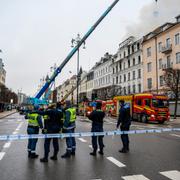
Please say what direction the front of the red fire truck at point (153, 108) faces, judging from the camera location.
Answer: facing the viewer and to the right of the viewer

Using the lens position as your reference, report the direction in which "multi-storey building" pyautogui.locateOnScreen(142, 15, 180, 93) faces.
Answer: facing the viewer and to the left of the viewer

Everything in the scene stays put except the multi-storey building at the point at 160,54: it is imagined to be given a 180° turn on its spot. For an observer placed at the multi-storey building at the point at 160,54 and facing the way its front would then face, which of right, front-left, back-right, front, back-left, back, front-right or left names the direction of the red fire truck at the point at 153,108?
back-right

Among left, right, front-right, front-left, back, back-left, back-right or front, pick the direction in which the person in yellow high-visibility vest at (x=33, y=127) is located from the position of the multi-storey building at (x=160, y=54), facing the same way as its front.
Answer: front-left

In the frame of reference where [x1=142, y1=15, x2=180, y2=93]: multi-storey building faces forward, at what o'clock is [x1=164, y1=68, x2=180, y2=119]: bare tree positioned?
The bare tree is roughly at 10 o'clock from the multi-storey building.

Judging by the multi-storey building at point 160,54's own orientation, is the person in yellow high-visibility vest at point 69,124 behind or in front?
in front
